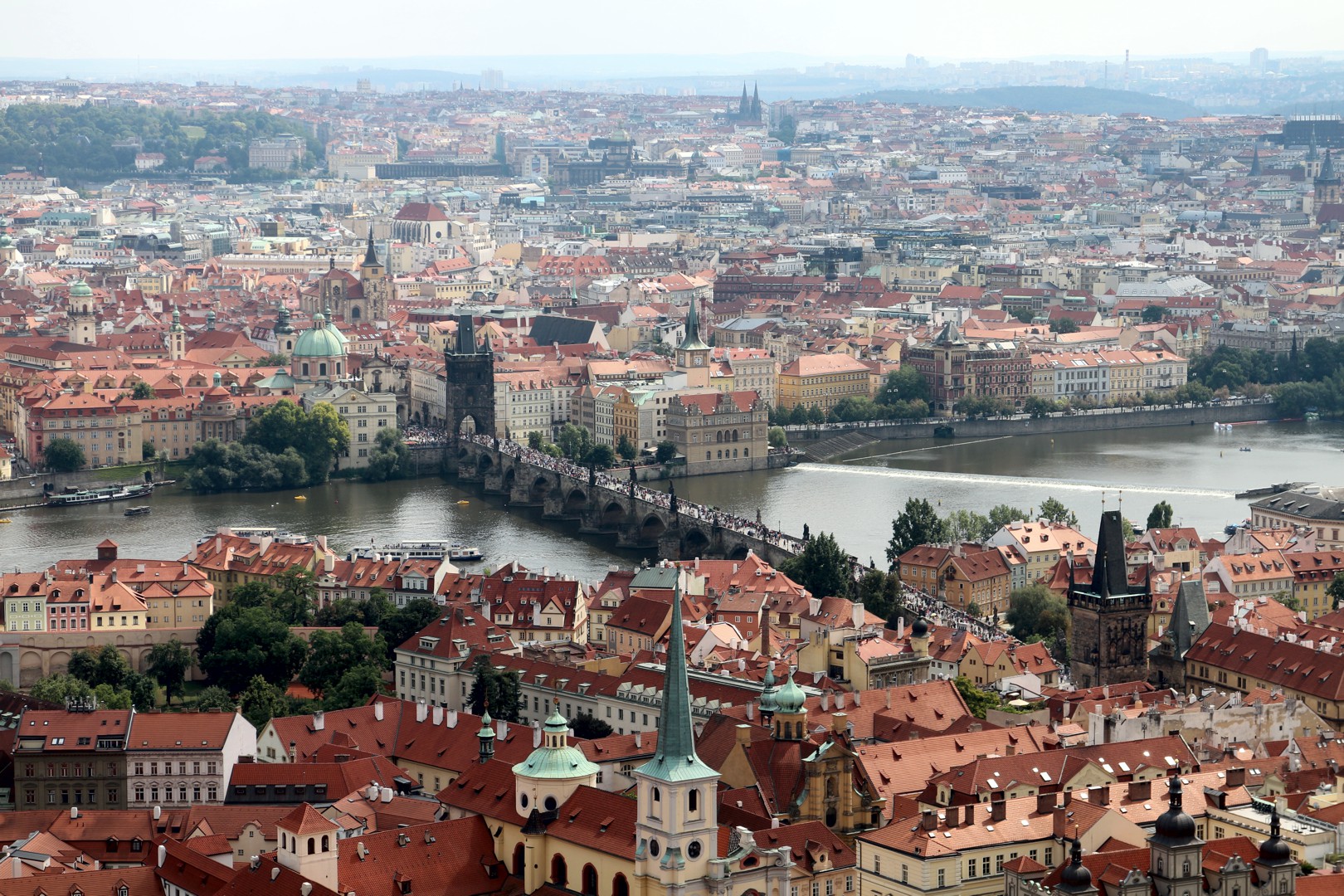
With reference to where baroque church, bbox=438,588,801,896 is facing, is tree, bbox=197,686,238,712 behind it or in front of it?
behind

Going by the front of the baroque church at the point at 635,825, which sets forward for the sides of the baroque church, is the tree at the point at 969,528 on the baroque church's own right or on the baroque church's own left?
on the baroque church's own left

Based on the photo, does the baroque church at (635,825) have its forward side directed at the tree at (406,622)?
no

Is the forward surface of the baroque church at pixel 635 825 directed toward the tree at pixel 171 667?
no

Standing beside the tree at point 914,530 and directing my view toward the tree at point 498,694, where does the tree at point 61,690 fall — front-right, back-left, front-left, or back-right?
front-right

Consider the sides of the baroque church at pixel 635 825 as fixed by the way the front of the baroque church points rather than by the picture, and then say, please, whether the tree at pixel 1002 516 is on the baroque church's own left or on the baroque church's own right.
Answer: on the baroque church's own left

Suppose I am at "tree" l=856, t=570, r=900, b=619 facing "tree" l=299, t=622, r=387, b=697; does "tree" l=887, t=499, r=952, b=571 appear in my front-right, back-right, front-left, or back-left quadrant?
back-right

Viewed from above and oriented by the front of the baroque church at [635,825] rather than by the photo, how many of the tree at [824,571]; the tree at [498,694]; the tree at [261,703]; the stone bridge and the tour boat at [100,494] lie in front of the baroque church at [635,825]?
0

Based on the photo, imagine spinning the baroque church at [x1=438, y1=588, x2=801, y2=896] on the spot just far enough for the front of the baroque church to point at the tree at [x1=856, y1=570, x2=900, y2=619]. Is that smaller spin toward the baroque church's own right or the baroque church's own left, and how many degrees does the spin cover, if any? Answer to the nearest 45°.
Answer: approximately 135° to the baroque church's own left
